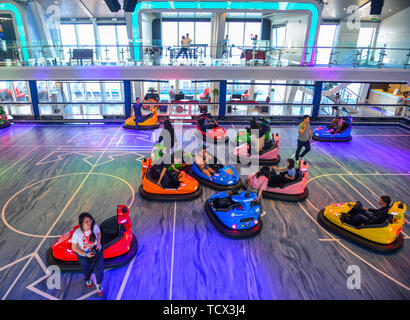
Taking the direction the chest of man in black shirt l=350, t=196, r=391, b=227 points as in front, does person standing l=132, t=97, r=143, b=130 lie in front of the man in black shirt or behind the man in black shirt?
in front

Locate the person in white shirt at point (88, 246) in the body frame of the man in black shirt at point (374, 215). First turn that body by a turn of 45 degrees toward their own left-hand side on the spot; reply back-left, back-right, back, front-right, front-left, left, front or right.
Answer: front

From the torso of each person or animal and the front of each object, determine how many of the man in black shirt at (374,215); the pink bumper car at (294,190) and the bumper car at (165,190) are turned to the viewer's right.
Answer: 1

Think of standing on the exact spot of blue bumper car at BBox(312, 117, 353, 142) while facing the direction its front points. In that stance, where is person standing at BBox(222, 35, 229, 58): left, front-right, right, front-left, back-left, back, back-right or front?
front

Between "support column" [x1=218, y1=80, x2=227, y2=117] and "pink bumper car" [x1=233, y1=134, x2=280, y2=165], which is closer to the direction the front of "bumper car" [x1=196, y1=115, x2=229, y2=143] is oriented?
the pink bumper car

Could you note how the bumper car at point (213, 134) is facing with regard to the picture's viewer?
facing the viewer and to the right of the viewer

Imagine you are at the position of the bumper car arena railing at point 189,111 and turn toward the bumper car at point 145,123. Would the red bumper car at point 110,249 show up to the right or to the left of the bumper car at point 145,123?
left

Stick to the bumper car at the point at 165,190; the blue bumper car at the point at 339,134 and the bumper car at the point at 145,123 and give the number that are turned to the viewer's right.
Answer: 1

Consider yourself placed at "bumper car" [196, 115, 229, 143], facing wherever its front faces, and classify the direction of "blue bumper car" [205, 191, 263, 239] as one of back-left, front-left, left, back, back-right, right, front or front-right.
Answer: front-right
